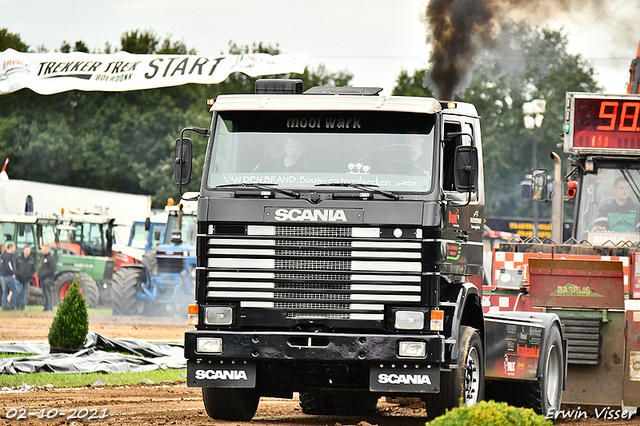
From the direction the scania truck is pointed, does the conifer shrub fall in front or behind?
behind

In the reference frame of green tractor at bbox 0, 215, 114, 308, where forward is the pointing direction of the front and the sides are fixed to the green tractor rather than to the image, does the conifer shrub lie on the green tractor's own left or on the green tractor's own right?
on the green tractor's own right

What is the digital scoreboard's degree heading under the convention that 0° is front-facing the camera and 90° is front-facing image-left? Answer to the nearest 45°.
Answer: approximately 0°

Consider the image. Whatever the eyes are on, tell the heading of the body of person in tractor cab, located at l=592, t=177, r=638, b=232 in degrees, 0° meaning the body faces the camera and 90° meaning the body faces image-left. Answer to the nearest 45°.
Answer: approximately 0°

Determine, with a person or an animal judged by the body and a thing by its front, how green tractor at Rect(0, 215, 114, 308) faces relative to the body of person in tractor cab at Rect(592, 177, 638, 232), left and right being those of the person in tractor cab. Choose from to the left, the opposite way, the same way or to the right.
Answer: to the left

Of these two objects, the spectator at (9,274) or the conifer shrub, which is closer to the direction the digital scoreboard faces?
the conifer shrub

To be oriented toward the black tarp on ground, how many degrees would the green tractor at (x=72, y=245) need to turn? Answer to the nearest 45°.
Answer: approximately 45° to its right

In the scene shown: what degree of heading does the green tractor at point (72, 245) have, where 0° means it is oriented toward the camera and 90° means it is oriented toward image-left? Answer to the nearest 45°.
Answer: approximately 315°

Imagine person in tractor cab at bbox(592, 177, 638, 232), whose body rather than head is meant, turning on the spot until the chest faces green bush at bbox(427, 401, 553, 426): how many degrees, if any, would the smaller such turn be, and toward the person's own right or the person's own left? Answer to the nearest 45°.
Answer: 0° — they already face it
